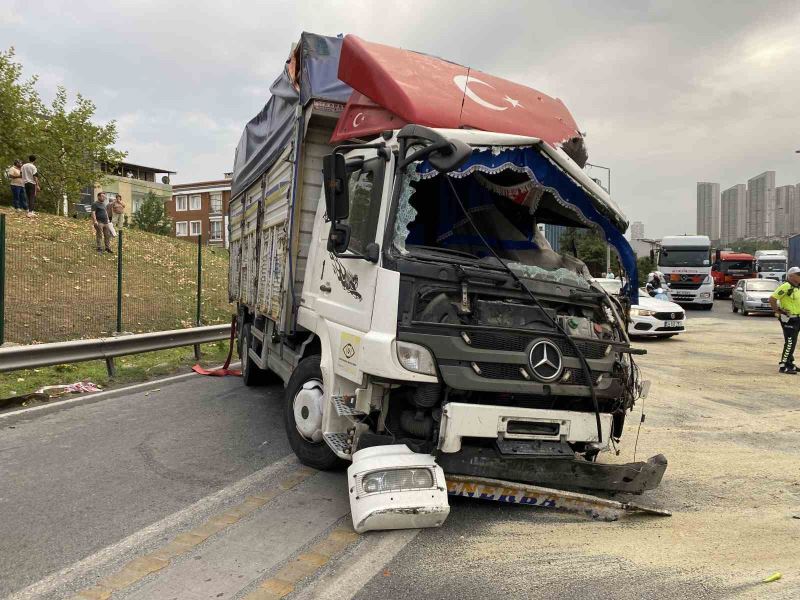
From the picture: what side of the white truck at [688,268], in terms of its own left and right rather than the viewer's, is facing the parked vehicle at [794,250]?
left

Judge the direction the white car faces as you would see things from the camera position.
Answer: facing the viewer and to the right of the viewer

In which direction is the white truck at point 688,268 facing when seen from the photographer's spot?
facing the viewer

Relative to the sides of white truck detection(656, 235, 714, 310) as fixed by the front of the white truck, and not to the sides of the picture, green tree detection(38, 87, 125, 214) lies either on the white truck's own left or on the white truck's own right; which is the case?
on the white truck's own right

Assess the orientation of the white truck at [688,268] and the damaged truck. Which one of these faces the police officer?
the white truck

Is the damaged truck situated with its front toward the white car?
no

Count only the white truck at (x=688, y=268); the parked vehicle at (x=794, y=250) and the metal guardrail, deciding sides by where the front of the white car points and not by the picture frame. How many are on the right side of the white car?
1

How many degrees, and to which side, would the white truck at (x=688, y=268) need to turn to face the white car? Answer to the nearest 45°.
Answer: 0° — it already faces it

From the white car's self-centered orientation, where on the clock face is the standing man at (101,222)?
The standing man is roughly at 4 o'clock from the white car.

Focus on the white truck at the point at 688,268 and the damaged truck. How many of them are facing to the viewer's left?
0

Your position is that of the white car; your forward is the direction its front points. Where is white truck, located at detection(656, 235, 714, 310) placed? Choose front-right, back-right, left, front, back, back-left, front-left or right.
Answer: back-left

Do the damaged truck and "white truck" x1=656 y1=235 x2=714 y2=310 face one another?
no

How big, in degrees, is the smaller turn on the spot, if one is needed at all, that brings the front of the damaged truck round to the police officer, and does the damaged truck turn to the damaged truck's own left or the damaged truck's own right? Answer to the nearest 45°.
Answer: approximately 90° to the damaged truck's own left

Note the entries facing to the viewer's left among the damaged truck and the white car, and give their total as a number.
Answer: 0

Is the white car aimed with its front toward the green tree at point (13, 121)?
no

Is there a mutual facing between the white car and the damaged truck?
no

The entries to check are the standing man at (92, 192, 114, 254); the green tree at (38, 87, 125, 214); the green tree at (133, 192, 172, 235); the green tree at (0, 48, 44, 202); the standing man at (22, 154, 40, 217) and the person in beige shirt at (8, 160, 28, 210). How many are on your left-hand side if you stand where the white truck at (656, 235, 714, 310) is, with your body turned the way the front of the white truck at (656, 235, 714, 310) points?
0

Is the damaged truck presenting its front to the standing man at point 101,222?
no

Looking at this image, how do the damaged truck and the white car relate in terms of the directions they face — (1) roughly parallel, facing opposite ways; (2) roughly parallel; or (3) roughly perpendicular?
roughly parallel

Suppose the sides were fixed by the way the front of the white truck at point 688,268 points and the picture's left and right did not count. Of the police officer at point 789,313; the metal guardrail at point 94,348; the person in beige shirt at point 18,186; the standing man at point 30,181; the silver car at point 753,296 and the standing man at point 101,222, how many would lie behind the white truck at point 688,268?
0
